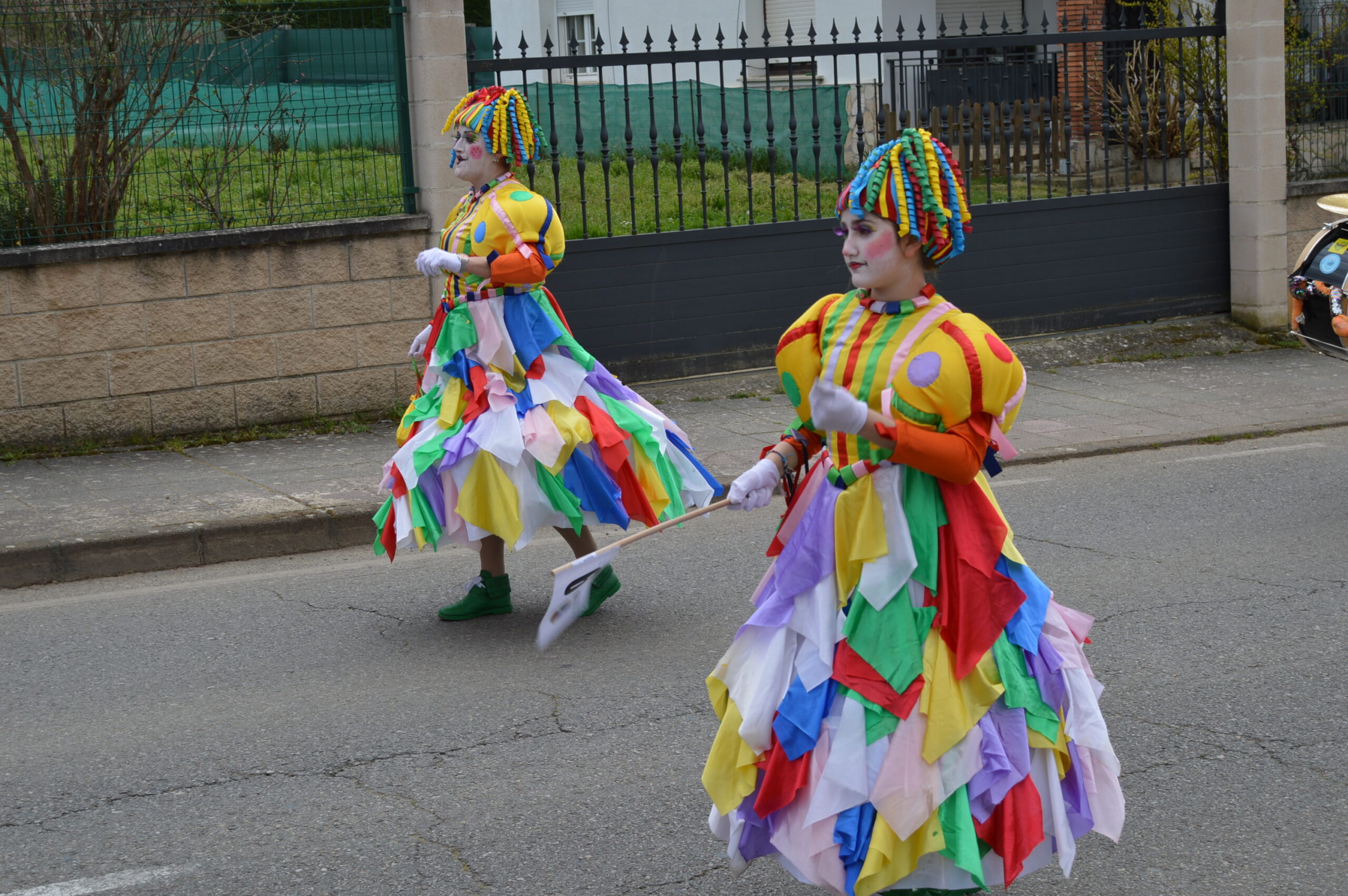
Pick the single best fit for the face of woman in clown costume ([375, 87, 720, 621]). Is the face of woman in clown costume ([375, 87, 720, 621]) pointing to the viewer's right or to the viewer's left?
to the viewer's left

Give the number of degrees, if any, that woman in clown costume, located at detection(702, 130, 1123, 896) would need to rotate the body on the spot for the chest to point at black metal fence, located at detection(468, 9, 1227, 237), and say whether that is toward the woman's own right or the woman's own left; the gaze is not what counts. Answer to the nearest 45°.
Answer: approximately 135° to the woman's own right

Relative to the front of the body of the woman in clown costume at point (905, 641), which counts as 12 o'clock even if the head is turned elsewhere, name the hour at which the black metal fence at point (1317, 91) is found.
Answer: The black metal fence is roughly at 5 o'clock from the woman in clown costume.

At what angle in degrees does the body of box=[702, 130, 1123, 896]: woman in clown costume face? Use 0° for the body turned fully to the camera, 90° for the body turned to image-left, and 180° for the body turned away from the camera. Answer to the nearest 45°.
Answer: approximately 45°

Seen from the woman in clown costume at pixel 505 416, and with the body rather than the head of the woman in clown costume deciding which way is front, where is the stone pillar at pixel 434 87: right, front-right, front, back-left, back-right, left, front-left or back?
right

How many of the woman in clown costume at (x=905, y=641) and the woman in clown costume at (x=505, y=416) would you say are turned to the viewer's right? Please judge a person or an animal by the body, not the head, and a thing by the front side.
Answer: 0

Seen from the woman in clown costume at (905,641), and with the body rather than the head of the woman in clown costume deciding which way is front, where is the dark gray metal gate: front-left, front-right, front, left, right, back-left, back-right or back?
back-right

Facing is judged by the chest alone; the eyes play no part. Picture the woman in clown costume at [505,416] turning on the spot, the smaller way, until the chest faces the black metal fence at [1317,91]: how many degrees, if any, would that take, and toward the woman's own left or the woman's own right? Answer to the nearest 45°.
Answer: approximately 135° to the woman's own right

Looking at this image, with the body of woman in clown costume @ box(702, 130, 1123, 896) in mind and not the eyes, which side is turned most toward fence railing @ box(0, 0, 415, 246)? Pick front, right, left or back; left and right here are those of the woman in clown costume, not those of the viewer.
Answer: right

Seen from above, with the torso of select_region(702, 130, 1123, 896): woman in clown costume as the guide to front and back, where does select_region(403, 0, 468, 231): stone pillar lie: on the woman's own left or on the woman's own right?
on the woman's own right

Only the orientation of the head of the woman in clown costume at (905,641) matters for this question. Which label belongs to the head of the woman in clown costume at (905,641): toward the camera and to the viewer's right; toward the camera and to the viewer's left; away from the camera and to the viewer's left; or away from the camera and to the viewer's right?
toward the camera and to the viewer's left

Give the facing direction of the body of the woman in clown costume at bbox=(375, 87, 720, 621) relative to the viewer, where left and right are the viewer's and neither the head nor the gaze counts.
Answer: facing to the left of the viewer
